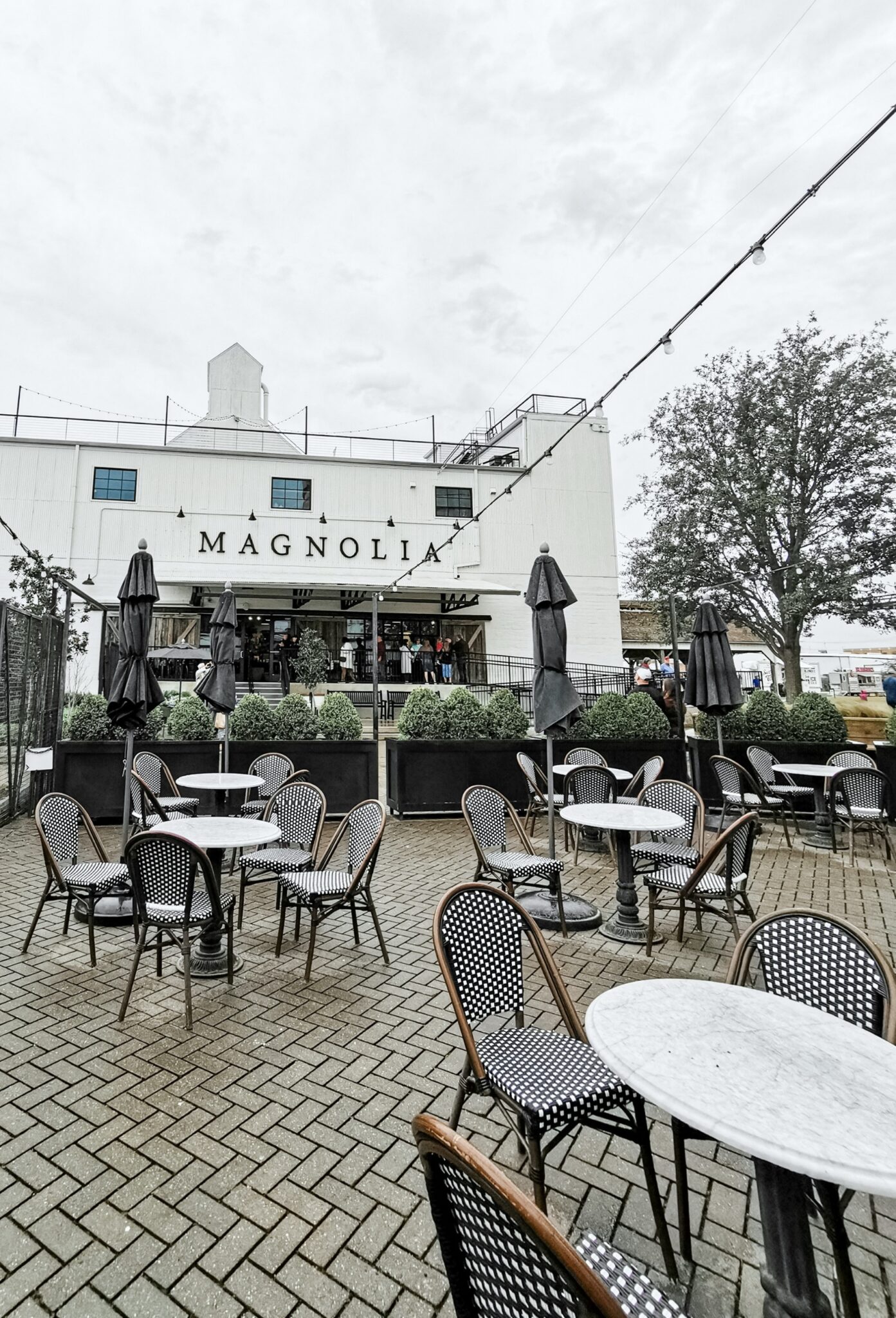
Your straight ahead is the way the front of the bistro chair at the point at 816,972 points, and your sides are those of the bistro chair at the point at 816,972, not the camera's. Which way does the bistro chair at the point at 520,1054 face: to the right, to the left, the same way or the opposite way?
to the left

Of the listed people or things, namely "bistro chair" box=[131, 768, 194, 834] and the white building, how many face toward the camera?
1

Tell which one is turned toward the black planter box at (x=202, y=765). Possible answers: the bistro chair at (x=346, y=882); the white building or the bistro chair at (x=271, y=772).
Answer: the white building

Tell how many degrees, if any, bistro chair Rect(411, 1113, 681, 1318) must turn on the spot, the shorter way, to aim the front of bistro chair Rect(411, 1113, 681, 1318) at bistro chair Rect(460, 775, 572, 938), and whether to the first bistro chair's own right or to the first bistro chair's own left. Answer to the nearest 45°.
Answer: approximately 45° to the first bistro chair's own left

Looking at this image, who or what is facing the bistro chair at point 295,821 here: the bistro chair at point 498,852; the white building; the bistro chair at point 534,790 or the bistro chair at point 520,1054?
the white building

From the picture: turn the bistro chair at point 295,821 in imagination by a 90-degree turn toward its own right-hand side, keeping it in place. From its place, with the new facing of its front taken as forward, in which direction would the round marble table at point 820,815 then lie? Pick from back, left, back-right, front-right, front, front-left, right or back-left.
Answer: back-right

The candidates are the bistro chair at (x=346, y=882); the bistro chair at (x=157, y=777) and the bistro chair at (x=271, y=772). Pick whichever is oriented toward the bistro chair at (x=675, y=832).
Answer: the bistro chair at (x=157, y=777)

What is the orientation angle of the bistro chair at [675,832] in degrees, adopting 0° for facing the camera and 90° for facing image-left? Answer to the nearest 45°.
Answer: approximately 45°

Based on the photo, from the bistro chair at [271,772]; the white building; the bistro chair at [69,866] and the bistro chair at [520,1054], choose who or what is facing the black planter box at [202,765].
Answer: the white building

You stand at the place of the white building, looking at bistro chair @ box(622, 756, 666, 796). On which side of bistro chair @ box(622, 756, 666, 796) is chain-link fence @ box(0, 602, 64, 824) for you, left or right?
right

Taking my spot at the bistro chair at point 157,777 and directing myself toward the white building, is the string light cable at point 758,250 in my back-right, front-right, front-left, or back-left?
back-right
